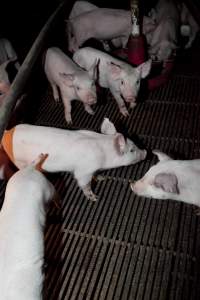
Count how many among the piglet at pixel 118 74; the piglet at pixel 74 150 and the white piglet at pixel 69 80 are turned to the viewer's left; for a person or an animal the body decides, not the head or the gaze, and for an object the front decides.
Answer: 0

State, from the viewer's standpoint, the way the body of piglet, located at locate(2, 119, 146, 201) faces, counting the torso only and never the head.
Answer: to the viewer's right

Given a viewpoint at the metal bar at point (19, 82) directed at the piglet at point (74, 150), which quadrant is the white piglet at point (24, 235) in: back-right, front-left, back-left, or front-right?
front-right

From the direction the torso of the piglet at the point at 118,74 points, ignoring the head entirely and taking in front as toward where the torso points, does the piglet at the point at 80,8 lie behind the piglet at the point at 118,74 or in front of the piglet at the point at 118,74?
behind

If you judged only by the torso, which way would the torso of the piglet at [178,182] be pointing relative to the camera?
to the viewer's left

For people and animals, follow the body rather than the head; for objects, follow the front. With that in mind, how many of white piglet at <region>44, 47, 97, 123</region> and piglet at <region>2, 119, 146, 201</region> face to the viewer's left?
0

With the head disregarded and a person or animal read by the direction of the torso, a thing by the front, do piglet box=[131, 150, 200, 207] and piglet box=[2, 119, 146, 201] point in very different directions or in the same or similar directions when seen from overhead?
very different directions

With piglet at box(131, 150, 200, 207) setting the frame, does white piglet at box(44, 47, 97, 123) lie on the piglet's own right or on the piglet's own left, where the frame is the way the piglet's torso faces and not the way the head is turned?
on the piglet's own right

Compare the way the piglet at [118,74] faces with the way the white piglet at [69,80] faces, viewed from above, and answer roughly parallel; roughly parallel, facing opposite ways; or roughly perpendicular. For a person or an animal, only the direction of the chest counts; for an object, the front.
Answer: roughly parallel

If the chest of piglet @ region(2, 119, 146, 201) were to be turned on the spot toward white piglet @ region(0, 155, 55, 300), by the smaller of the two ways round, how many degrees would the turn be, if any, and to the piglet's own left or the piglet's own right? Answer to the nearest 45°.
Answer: approximately 135° to the piglet's own right

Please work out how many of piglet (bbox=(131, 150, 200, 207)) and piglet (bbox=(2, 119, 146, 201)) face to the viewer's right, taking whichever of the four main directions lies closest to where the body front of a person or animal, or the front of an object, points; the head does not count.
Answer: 1

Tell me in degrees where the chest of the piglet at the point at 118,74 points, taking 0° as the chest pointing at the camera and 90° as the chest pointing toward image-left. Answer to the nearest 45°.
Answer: approximately 315°

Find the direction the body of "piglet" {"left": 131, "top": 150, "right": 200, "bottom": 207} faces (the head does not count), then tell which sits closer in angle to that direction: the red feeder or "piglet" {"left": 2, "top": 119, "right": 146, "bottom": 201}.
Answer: the piglet

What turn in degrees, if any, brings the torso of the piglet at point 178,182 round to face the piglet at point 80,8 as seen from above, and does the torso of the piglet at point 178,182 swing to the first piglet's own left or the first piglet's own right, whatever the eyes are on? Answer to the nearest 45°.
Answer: approximately 90° to the first piglet's own right

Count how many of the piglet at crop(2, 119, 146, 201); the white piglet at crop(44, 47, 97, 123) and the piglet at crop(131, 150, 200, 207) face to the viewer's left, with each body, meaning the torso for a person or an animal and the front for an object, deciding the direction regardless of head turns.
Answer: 1

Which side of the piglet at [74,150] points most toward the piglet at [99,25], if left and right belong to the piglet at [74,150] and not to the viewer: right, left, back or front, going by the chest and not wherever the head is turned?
left
